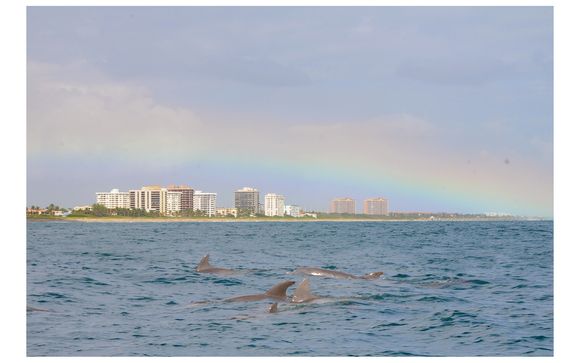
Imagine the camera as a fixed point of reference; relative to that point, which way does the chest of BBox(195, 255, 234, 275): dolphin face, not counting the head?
to the viewer's left

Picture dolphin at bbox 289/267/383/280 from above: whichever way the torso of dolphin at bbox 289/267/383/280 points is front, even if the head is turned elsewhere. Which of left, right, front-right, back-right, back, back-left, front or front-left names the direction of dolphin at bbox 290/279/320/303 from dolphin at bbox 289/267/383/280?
left

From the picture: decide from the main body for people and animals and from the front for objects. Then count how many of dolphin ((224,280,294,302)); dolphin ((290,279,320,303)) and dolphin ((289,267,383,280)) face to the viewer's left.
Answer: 3

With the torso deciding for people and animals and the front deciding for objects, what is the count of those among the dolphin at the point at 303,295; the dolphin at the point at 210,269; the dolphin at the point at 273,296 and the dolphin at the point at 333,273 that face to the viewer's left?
4

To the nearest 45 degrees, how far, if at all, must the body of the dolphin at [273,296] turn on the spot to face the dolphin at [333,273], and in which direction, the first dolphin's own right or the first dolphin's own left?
approximately 90° to the first dolphin's own right

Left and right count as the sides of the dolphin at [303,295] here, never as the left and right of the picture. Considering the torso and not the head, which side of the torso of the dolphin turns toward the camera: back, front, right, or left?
left

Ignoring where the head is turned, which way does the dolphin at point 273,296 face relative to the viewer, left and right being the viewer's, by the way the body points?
facing to the left of the viewer

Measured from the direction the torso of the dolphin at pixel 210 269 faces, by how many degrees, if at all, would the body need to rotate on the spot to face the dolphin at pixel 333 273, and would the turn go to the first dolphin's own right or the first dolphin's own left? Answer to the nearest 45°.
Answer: approximately 135° to the first dolphin's own left

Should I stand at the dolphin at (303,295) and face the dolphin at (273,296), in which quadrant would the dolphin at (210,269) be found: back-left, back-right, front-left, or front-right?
front-right

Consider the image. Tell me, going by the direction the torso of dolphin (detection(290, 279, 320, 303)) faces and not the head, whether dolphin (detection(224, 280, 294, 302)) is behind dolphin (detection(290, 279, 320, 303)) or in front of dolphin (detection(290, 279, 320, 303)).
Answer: in front

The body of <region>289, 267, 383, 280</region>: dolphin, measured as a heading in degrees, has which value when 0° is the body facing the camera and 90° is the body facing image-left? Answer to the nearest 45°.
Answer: approximately 90°

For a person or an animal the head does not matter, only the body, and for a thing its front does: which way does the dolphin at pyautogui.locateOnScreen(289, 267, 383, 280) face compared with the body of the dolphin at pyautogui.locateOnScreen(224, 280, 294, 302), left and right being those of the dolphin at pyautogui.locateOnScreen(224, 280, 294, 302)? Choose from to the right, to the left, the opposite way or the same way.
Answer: the same way
